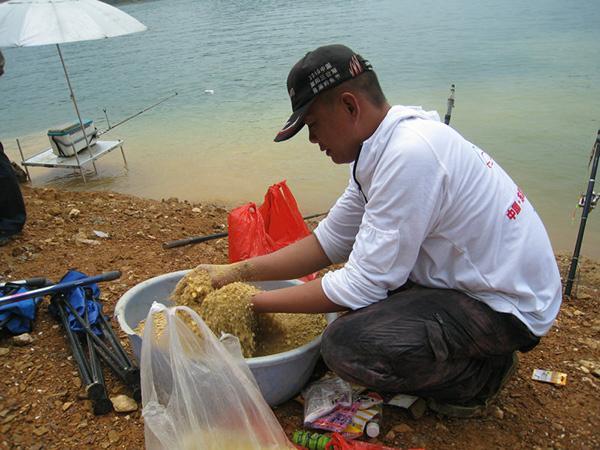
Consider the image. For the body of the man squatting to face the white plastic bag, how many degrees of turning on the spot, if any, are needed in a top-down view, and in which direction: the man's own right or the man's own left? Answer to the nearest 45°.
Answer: approximately 45° to the man's own left

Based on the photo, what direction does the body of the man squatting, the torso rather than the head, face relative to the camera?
to the viewer's left

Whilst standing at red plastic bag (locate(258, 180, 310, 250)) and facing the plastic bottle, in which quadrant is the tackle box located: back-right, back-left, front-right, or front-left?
back-right

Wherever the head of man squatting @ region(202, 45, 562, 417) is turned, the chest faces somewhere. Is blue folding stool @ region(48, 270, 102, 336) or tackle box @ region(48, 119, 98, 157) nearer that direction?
the blue folding stool

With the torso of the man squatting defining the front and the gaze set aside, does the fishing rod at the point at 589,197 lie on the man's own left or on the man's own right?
on the man's own right
